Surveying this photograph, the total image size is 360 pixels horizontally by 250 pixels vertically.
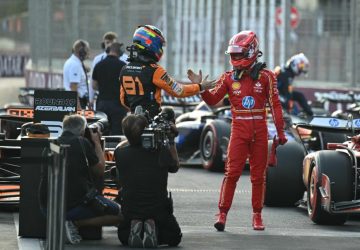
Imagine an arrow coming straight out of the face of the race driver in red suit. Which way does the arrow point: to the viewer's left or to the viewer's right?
to the viewer's left

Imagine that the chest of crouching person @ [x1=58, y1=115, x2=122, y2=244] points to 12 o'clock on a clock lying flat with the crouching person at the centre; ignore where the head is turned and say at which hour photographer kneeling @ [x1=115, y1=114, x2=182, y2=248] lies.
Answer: The photographer kneeling is roughly at 2 o'clock from the crouching person.

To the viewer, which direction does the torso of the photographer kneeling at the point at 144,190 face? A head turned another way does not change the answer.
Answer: away from the camera

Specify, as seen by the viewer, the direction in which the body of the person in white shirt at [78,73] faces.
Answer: to the viewer's right

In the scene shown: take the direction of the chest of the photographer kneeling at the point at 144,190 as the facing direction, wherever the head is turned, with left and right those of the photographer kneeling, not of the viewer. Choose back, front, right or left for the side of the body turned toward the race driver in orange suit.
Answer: front

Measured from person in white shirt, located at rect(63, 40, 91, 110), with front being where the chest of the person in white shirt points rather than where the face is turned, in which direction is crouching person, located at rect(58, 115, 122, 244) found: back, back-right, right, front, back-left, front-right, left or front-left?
right

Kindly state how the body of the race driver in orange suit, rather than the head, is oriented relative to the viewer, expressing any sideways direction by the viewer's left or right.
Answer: facing away from the viewer and to the right of the viewer

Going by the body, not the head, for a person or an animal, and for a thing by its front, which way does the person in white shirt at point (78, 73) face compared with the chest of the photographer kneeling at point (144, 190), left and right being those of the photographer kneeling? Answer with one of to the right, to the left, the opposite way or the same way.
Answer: to the right

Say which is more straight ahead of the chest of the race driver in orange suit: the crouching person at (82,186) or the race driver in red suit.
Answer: the race driver in red suit

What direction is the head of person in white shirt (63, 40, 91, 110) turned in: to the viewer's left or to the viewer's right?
to the viewer's right

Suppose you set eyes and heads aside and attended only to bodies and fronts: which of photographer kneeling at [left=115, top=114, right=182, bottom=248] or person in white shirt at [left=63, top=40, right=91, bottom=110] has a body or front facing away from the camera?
the photographer kneeling

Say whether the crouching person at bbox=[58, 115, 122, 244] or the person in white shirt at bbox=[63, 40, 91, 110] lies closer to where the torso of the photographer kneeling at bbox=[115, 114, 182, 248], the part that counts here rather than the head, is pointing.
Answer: the person in white shirt
